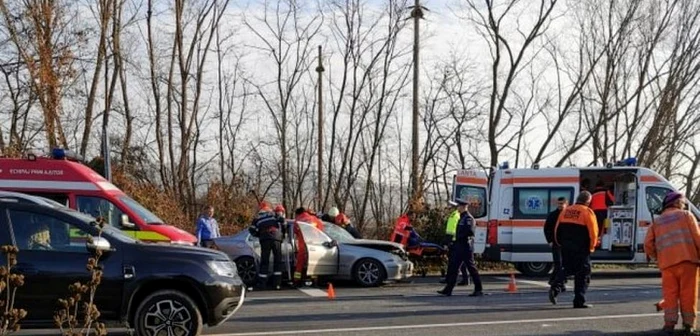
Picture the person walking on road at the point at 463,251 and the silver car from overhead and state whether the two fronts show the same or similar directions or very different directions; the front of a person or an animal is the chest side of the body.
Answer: very different directions

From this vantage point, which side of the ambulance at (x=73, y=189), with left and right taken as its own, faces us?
right

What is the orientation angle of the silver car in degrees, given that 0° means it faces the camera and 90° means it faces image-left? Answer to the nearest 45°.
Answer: approximately 270°

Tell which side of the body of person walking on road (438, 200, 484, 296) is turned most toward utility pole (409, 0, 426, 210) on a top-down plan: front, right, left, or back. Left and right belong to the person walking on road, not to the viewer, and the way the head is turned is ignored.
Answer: right

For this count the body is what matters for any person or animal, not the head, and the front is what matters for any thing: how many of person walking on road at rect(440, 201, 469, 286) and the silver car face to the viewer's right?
1

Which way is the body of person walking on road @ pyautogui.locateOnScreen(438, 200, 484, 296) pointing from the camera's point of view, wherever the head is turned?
to the viewer's left
